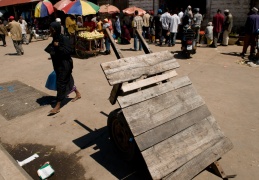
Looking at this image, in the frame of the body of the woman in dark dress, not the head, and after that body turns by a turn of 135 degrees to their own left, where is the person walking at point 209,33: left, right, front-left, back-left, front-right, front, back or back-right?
front-left

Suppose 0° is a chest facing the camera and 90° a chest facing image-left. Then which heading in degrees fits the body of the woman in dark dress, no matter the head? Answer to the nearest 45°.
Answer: approximately 45°

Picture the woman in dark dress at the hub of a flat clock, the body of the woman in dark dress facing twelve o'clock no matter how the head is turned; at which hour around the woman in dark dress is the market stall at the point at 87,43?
The market stall is roughly at 5 o'clock from the woman in dark dress.

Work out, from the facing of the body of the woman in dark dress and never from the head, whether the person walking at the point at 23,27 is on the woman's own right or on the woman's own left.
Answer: on the woman's own right

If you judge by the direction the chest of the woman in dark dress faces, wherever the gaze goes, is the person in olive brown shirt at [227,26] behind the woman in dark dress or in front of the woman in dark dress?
behind

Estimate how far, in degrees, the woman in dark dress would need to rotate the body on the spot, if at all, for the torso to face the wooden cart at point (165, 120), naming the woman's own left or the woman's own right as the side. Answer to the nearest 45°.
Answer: approximately 90° to the woman's own left

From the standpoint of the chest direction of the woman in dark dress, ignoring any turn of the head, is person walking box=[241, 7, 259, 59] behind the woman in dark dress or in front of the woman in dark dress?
behind
